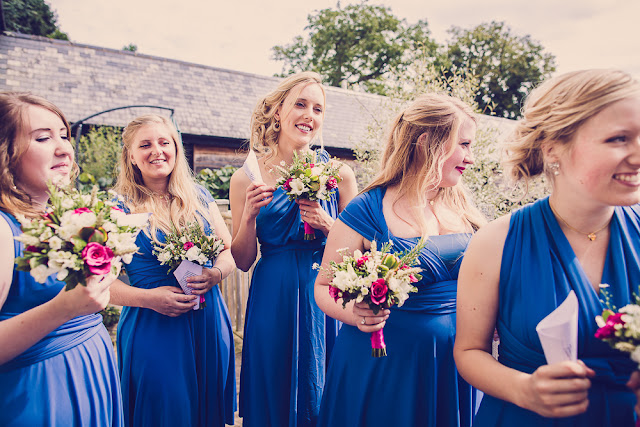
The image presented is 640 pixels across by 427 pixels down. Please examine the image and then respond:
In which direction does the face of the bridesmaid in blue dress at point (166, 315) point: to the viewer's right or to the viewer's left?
to the viewer's right

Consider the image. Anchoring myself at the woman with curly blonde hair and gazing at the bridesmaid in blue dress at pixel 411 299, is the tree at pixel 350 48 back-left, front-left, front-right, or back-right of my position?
back-left

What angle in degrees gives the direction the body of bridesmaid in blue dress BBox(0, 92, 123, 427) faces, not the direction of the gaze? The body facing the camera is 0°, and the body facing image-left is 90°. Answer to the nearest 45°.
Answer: approximately 315°

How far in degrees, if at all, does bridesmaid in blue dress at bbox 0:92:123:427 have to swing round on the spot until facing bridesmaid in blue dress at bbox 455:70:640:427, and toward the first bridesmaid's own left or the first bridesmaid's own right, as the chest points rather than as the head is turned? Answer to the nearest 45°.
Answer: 0° — they already face them

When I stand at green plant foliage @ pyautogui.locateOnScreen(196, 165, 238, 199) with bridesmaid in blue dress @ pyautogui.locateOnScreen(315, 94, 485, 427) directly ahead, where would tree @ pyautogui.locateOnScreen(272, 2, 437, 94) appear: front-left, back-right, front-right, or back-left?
back-left
